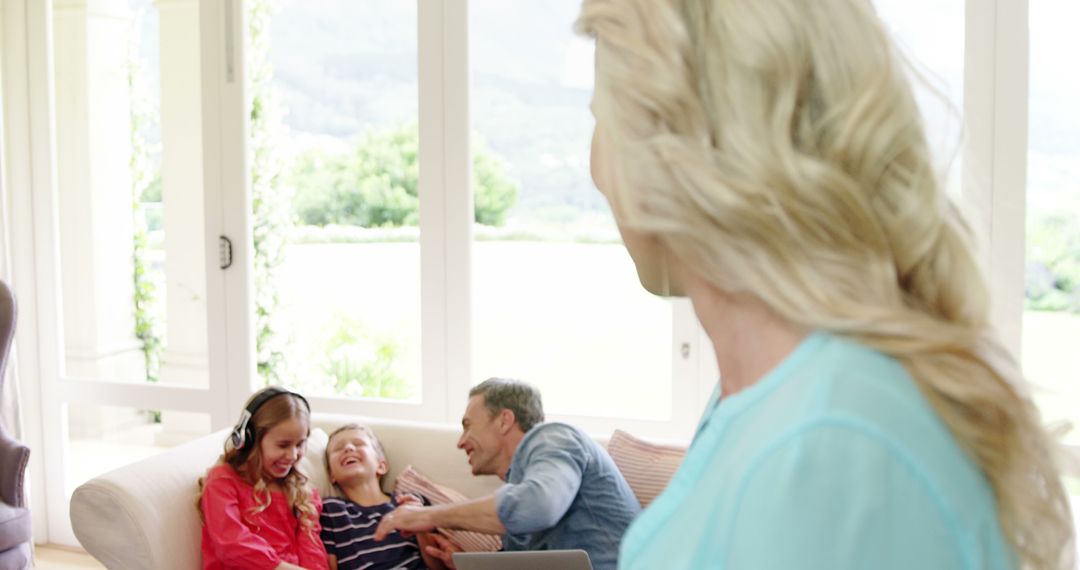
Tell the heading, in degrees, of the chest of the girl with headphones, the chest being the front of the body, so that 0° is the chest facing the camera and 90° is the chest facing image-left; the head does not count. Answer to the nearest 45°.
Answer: approximately 315°

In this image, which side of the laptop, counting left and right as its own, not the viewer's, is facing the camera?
back

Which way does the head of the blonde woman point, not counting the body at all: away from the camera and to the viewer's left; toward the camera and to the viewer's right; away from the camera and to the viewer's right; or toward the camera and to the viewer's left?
away from the camera and to the viewer's left

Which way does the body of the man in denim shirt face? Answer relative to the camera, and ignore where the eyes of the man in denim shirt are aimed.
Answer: to the viewer's left

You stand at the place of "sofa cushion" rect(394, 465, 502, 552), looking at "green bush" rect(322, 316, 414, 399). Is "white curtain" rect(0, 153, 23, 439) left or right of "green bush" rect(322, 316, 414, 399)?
left

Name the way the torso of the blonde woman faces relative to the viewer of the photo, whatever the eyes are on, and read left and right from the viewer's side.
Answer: facing to the left of the viewer
